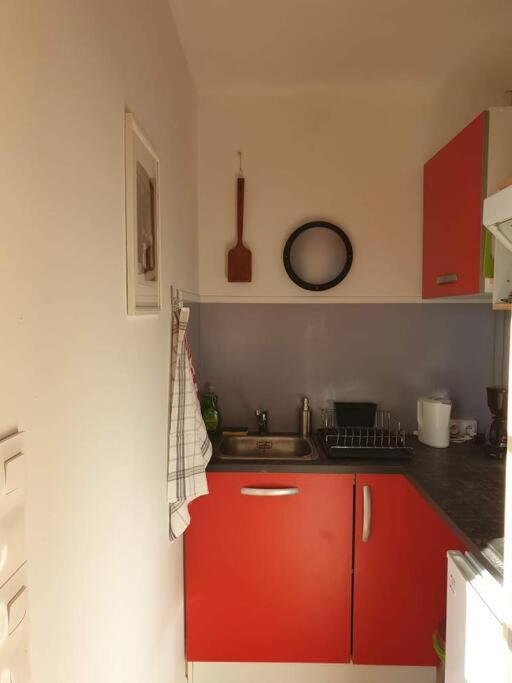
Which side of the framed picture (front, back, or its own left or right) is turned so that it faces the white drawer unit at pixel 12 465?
right

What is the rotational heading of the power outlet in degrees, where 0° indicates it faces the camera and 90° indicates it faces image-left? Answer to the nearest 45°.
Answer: approximately 0°

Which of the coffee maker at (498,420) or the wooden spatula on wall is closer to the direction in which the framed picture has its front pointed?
the coffee maker

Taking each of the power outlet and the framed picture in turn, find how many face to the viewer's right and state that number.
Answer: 1

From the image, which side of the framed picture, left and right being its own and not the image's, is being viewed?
right
